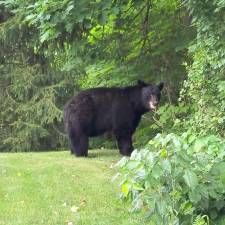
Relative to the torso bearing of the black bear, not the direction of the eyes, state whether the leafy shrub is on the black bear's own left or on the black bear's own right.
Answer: on the black bear's own right

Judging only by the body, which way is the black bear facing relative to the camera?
to the viewer's right
